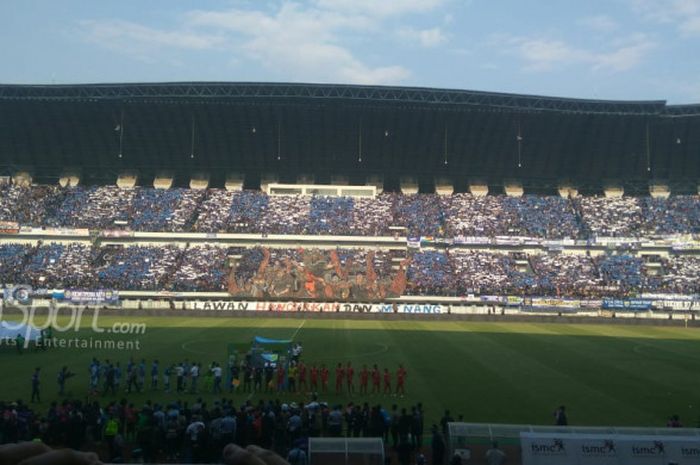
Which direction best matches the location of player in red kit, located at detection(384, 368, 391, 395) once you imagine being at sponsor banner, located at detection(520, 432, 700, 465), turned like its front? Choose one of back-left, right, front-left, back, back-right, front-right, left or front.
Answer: back-right

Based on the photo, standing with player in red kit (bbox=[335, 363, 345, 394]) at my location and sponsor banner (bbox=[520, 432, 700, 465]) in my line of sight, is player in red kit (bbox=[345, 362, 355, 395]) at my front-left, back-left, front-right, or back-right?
front-left

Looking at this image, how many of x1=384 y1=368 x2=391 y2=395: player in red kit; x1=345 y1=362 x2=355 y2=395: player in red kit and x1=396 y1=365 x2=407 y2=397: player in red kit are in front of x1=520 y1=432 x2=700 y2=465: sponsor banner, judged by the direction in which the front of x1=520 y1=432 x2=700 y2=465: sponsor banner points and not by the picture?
0

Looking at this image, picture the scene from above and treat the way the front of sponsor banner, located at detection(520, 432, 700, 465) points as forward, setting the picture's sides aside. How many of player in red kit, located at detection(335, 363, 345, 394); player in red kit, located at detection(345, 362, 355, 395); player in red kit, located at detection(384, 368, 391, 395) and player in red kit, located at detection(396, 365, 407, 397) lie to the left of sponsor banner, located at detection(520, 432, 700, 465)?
0

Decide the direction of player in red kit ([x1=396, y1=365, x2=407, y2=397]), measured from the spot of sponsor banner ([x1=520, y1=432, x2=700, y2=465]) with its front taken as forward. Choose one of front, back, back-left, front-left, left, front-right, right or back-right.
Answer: back-right

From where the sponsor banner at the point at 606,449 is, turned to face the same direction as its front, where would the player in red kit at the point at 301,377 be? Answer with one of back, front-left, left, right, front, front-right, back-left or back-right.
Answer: back-right

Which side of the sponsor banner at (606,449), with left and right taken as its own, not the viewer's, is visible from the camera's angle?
front

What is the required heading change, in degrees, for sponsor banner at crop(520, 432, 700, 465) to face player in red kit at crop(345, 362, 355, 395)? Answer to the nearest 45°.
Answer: approximately 135° to its right

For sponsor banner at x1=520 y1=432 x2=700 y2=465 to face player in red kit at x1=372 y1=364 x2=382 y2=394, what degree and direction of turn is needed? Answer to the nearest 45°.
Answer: approximately 135° to its right

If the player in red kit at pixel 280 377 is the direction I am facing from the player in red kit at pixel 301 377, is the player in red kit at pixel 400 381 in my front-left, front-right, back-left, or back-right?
back-left

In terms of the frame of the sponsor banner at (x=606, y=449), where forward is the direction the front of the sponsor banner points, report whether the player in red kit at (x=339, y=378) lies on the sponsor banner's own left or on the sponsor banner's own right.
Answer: on the sponsor banner's own right

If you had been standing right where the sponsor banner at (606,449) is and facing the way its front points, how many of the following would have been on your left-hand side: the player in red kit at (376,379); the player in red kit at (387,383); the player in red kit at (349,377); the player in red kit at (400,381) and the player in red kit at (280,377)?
0

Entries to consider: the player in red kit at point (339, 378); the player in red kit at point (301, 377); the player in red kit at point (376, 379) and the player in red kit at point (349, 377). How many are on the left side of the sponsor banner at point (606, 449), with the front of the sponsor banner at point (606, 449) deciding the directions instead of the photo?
0

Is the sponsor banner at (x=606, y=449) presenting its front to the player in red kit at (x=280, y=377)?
no
